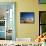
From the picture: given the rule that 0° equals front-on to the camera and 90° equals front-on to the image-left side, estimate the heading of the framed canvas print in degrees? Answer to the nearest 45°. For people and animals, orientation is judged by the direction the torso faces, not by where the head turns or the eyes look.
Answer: approximately 0°
